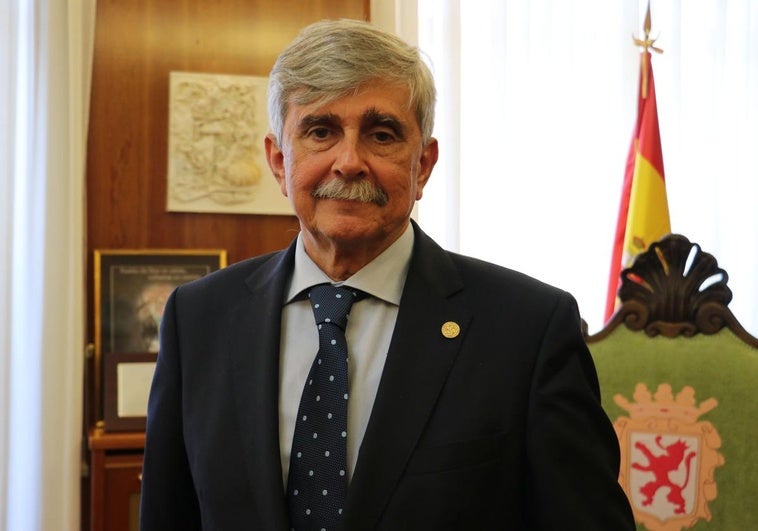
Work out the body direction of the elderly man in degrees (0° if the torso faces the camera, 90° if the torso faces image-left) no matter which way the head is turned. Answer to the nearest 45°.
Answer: approximately 0°

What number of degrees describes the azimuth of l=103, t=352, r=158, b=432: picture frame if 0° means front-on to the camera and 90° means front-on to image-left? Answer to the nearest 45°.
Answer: approximately 0°

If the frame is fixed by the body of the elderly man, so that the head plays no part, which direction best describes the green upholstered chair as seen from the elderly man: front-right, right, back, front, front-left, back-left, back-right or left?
back-left

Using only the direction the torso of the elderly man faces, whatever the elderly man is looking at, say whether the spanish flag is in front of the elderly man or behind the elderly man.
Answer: behind
